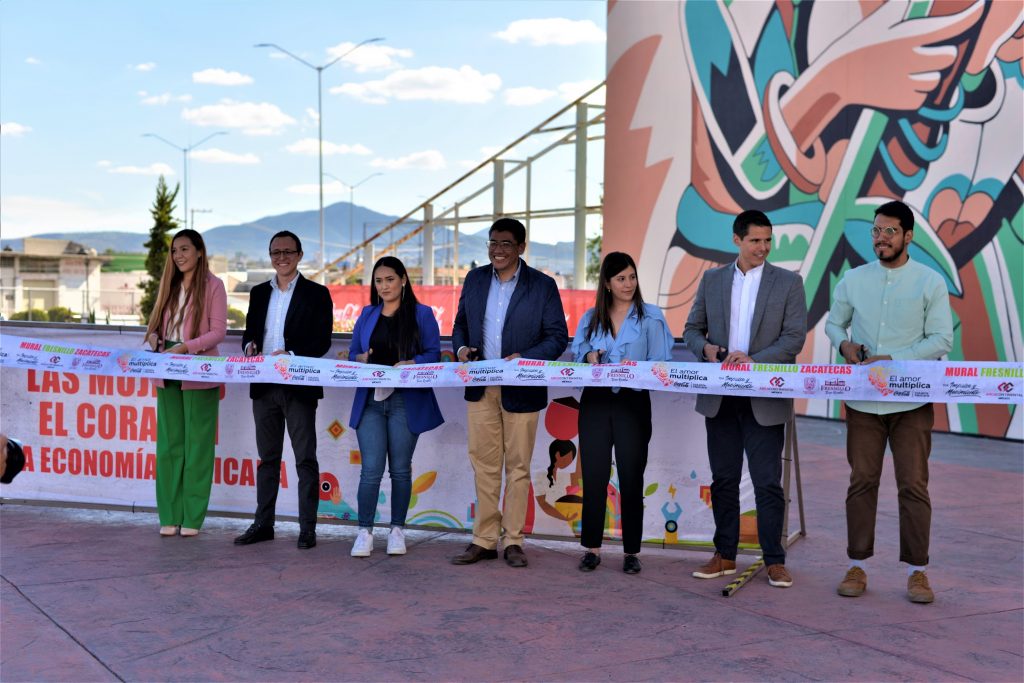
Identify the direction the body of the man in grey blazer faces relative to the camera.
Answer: toward the camera

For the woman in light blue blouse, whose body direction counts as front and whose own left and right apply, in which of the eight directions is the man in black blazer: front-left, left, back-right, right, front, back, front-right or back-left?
right

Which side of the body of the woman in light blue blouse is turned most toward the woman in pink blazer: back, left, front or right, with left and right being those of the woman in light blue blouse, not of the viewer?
right

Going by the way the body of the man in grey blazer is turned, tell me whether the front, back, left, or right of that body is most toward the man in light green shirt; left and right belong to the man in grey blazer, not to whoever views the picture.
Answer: left

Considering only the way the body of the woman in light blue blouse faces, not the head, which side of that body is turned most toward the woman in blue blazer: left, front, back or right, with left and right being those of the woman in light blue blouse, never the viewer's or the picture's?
right

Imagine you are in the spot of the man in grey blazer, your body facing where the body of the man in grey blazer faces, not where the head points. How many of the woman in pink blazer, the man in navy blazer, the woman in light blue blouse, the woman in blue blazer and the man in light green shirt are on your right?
4

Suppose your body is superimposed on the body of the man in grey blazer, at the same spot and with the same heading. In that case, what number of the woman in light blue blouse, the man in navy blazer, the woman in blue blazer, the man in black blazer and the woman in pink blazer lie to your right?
5

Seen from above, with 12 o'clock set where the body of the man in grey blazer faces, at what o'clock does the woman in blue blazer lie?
The woman in blue blazer is roughly at 3 o'clock from the man in grey blazer.

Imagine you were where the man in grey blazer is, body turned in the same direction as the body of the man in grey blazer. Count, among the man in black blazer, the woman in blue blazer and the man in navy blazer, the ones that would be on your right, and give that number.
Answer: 3

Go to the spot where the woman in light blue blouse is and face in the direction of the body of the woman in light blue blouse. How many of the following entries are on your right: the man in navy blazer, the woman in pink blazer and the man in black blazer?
3

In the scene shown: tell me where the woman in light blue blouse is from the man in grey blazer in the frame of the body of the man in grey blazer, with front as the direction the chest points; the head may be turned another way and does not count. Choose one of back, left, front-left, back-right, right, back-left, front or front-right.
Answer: right

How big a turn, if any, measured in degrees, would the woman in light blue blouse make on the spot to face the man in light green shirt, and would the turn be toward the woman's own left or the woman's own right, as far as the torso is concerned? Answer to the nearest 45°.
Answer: approximately 90° to the woman's own left

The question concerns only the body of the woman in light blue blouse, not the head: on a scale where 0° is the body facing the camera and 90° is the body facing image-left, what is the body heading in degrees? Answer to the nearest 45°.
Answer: approximately 0°

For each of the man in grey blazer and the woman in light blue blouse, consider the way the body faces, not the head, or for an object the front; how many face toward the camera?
2
